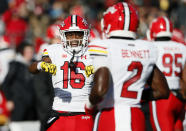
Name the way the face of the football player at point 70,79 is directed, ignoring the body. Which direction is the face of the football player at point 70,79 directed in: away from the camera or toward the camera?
toward the camera

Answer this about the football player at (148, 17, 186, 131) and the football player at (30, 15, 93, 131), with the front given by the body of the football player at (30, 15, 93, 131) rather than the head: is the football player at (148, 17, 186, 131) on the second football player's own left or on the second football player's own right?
on the second football player's own left

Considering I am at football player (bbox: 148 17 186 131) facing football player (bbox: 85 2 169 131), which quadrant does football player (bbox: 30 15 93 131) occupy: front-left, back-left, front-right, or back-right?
front-right

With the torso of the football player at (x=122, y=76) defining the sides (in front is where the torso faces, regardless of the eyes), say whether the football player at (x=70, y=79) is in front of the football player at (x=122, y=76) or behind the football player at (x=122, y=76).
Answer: in front

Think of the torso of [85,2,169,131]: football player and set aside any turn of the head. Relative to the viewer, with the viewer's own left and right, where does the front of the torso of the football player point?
facing away from the viewer and to the left of the viewer

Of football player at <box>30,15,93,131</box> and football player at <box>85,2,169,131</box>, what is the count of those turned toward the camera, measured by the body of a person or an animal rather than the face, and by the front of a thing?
1

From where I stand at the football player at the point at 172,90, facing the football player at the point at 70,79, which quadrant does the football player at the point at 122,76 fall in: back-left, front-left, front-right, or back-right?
front-left

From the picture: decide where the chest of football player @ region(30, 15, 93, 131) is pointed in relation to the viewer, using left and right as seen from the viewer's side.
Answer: facing the viewer

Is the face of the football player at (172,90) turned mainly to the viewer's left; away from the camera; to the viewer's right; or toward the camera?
away from the camera

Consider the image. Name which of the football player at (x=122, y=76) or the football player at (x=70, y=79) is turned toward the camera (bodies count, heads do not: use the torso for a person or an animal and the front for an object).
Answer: the football player at (x=70, y=79)
